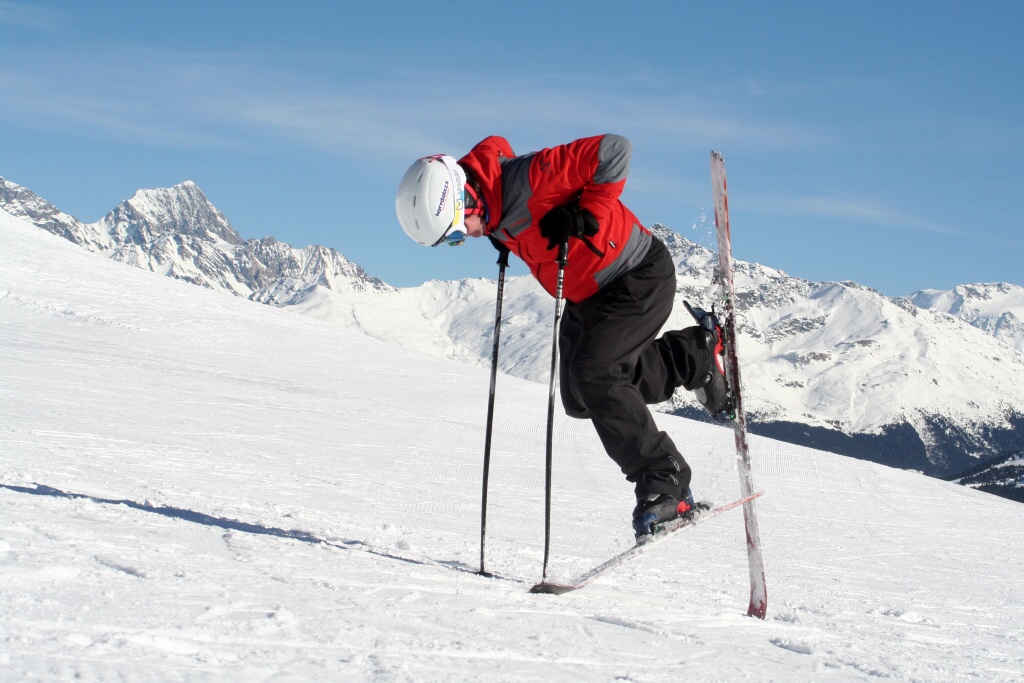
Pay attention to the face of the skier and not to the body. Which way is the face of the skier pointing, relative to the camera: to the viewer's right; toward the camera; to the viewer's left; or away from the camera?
to the viewer's left

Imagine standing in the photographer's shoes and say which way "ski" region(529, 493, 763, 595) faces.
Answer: facing the viewer and to the left of the viewer
